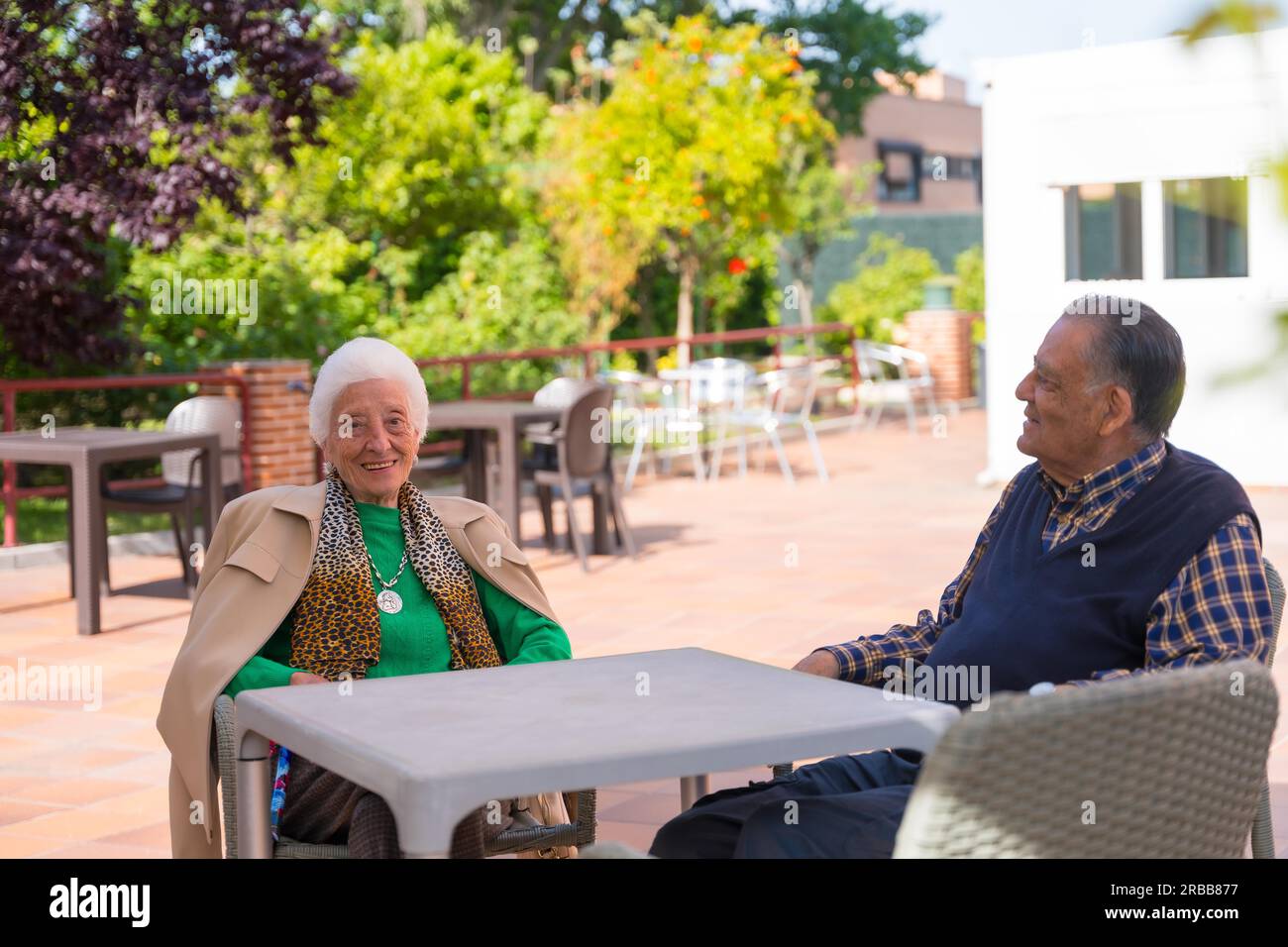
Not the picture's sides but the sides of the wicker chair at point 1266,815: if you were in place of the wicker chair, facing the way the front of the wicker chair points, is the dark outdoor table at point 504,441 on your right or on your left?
on your right

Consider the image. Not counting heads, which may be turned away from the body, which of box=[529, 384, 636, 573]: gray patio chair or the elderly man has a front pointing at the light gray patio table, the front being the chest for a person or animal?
the elderly man

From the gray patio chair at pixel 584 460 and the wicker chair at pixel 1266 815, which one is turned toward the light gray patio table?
the wicker chair

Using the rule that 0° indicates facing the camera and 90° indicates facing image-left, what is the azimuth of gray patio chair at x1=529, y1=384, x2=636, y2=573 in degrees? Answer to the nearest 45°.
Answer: approximately 135°

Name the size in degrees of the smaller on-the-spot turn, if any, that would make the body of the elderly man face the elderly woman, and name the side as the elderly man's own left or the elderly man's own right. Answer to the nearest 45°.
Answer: approximately 45° to the elderly man's own right

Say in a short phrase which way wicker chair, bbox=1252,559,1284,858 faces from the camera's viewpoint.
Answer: facing the viewer and to the left of the viewer

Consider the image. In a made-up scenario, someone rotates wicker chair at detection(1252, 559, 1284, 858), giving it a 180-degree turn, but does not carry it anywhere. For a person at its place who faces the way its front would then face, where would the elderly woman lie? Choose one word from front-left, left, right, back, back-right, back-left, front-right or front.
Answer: back-left

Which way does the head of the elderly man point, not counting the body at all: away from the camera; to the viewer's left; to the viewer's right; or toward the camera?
to the viewer's left

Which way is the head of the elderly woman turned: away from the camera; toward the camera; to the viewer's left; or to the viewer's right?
toward the camera

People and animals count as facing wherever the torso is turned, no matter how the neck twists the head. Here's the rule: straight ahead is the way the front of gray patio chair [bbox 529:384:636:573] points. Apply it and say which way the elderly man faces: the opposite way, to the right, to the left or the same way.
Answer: to the left
